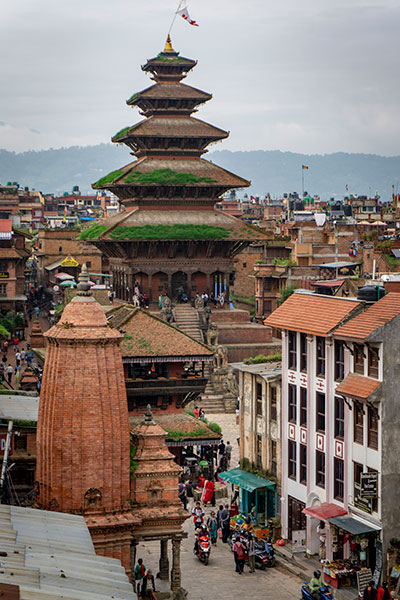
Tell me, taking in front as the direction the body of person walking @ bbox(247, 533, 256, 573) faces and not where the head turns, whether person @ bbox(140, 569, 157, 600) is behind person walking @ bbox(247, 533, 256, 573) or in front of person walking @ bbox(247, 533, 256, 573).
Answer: behind

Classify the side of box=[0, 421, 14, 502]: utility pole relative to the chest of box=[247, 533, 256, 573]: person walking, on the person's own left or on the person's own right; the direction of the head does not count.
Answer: on the person's own left

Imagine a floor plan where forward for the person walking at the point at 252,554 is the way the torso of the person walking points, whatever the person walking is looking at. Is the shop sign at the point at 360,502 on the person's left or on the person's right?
on the person's right

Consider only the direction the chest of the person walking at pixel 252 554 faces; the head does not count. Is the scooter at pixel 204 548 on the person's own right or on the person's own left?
on the person's own left

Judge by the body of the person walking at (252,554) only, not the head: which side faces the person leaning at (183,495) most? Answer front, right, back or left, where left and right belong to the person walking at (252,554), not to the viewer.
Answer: front

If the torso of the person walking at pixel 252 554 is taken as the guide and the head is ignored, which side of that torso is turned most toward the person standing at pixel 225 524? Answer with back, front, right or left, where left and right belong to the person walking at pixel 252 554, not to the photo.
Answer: front

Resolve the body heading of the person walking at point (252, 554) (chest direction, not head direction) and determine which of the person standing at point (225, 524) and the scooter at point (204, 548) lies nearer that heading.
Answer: the person standing

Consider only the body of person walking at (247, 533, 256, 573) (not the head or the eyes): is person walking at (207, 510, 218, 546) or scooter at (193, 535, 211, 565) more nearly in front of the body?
the person walking

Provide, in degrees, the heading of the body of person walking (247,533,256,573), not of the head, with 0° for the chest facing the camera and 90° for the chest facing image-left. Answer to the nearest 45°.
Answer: approximately 180°

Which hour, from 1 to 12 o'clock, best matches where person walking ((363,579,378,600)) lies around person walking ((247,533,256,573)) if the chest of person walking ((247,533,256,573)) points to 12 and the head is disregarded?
person walking ((363,579,378,600)) is roughly at 5 o'clock from person walking ((247,533,256,573)).

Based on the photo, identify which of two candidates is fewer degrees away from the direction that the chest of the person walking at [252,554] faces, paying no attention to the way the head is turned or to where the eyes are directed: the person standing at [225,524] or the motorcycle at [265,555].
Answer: the person standing
